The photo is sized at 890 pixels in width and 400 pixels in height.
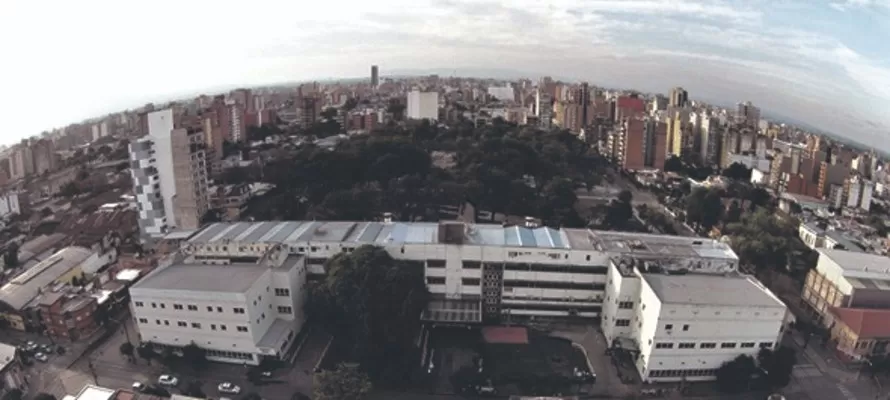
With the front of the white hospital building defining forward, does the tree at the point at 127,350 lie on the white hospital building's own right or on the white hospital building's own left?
on the white hospital building's own right

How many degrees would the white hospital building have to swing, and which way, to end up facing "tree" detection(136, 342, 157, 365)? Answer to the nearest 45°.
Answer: approximately 90° to its right

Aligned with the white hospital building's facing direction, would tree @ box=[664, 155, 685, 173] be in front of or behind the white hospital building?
behind

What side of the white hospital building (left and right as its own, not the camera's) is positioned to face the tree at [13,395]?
right

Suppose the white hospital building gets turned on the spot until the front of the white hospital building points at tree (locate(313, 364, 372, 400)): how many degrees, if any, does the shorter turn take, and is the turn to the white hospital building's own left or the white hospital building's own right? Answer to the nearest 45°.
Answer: approximately 45° to the white hospital building's own right

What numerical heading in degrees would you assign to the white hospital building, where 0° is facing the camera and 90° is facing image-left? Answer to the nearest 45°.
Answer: approximately 0°

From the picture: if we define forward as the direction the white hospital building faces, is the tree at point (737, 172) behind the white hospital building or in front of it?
behind

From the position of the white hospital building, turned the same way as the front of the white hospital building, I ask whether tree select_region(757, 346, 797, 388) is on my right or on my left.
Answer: on my left
